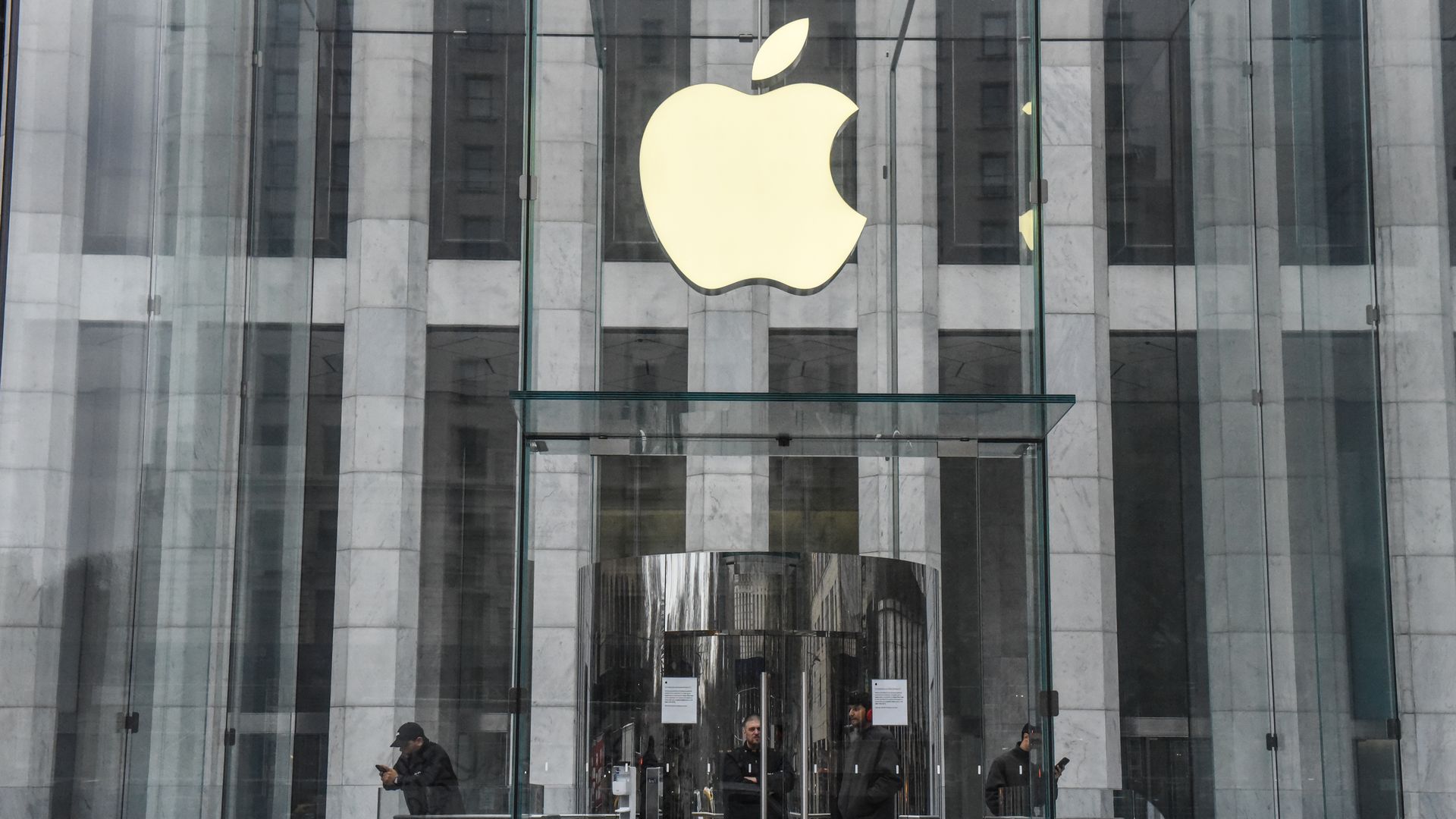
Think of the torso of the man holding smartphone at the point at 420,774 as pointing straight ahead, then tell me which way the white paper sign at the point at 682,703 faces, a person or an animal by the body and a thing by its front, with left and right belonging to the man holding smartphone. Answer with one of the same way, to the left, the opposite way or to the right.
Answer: to the left

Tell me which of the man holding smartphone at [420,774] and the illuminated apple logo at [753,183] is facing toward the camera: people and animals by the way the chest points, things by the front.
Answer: the illuminated apple logo

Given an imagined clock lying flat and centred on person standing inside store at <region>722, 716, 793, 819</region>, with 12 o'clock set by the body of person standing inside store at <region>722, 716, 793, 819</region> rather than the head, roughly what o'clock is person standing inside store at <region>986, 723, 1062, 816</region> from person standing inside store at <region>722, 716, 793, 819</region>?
person standing inside store at <region>986, 723, 1062, 816</region> is roughly at 8 o'clock from person standing inside store at <region>722, 716, 793, 819</region>.

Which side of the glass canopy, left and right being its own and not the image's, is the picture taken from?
front

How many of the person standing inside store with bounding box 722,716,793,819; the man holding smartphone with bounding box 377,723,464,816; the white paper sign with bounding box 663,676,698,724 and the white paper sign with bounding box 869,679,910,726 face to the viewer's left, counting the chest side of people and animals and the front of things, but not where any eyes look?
1

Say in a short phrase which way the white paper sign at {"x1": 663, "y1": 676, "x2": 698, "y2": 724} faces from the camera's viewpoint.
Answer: facing the viewer

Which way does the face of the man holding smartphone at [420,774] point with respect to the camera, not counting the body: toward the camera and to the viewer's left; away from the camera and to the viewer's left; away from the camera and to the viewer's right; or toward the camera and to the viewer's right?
toward the camera and to the viewer's left

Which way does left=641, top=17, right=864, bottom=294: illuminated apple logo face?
toward the camera

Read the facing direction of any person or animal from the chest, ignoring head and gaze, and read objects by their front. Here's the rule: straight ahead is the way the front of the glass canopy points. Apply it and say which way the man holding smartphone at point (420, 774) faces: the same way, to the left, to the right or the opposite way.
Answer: to the right

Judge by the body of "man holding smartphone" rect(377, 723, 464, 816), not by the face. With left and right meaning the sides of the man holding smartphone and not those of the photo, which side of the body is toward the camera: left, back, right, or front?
left
